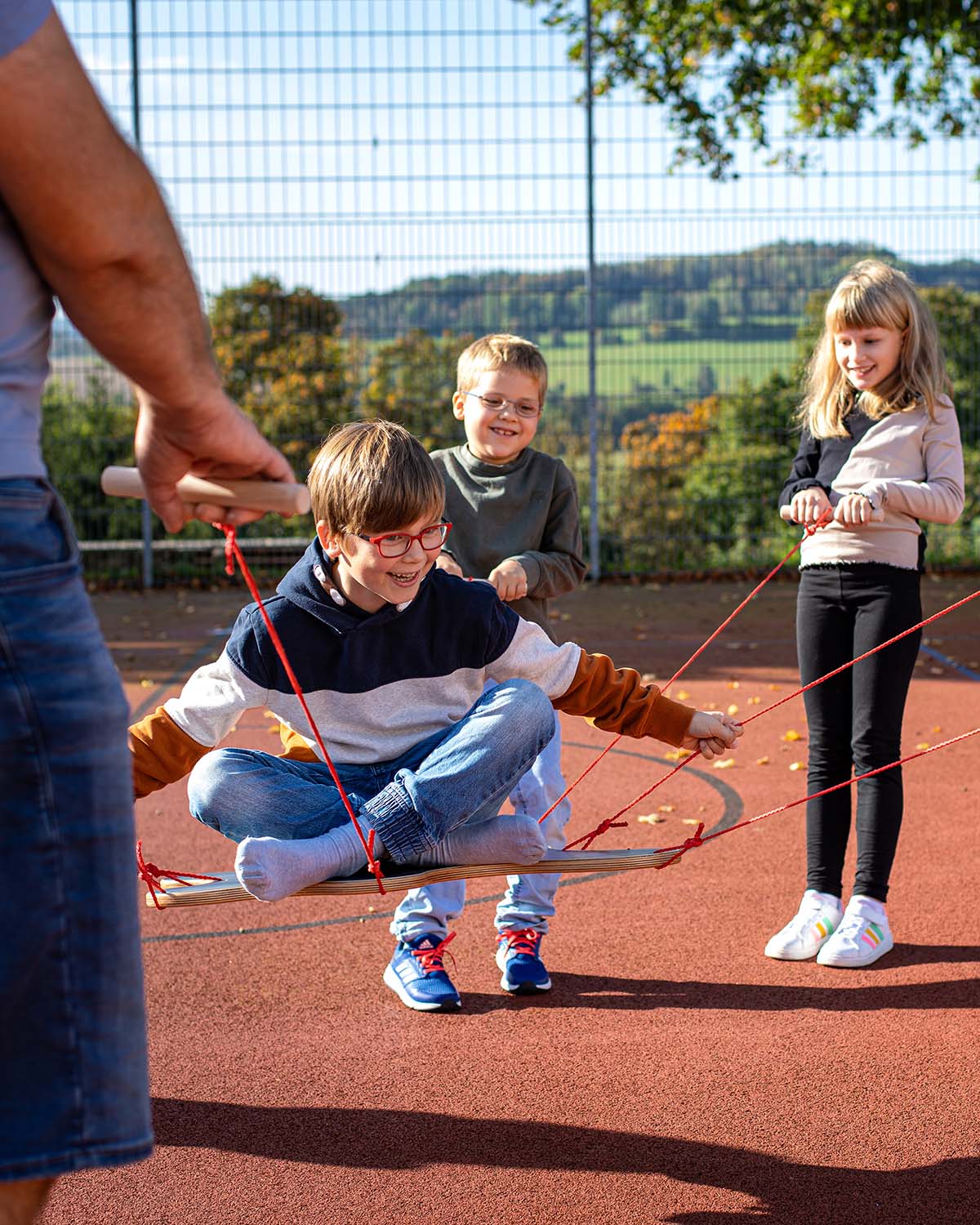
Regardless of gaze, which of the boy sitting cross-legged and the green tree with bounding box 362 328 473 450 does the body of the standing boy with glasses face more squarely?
the boy sitting cross-legged

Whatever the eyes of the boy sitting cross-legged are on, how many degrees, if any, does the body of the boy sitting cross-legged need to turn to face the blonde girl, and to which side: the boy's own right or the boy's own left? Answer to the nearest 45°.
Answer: approximately 135° to the boy's own left

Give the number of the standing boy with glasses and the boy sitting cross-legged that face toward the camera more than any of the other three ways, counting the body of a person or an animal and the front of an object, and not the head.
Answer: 2

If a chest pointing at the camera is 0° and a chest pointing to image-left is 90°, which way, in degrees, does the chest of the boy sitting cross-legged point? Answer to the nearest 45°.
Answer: approximately 0°

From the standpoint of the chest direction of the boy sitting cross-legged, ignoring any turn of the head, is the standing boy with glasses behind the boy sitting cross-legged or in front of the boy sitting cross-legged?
behind

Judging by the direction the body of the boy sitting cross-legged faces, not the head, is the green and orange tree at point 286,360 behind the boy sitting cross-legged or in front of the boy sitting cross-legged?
behind

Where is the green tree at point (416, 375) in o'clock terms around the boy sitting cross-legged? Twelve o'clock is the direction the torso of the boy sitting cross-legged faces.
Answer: The green tree is roughly at 6 o'clock from the boy sitting cross-legged.

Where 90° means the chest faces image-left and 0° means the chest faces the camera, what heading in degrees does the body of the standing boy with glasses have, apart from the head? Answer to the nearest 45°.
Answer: approximately 0°

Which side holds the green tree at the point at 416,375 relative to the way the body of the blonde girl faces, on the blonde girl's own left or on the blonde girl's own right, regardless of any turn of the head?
on the blonde girl's own right

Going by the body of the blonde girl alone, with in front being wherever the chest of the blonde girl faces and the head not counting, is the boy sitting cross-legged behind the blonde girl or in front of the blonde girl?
in front

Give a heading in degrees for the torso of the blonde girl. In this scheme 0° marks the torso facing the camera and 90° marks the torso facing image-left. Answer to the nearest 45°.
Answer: approximately 45°

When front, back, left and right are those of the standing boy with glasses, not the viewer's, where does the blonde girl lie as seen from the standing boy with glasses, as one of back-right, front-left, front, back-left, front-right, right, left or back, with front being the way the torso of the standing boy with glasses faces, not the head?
left

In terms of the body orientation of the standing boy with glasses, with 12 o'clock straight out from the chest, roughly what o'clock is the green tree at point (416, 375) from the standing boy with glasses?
The green tree is roughly at 6 o'clock from the standing boy with glasses.

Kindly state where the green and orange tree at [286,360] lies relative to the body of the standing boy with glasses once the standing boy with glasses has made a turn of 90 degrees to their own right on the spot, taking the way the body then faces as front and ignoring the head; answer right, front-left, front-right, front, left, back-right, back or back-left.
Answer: right
